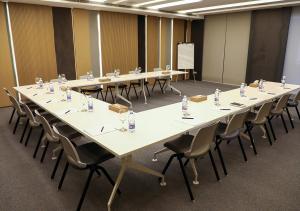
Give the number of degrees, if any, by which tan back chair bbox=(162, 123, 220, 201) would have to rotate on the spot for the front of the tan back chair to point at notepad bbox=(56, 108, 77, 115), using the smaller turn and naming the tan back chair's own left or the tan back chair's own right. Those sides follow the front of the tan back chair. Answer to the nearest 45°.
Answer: approximately 45° to the tan back chair's own left

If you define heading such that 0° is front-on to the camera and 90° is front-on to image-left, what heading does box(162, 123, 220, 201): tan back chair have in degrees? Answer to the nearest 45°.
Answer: approximately 135°

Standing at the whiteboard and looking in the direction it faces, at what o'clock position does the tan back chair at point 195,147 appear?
The tan back chair is roughly at 12 o'clock from the whiteboard.

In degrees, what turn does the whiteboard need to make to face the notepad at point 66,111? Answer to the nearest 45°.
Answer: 0° — it already faces it

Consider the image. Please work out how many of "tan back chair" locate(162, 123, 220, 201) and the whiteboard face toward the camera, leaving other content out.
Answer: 1

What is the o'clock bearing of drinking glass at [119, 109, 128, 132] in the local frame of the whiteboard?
The drinking glass is roughly at 12 o'clock from the whiteboard.

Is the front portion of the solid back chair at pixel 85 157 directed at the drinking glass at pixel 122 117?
yes

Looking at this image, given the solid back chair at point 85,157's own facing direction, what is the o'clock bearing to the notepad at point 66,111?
The notepad is roughly at 10 o'clock from the solid back chair.

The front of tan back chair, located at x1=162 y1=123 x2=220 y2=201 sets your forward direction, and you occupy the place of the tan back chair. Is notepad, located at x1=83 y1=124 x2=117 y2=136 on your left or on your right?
on your left

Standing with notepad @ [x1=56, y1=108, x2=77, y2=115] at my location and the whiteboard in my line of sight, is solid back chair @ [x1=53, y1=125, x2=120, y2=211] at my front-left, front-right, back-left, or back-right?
back-right

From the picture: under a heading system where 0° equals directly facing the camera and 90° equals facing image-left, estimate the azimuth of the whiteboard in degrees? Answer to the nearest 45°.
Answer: approximately 0°

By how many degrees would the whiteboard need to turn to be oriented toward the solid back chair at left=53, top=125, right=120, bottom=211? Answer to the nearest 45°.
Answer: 0° — it already faces it
